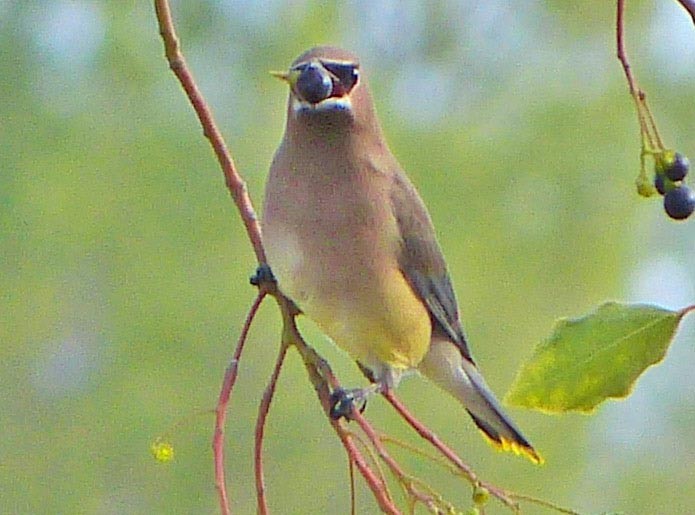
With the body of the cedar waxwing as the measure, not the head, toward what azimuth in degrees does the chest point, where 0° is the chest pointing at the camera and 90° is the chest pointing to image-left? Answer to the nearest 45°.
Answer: approximately 45°
